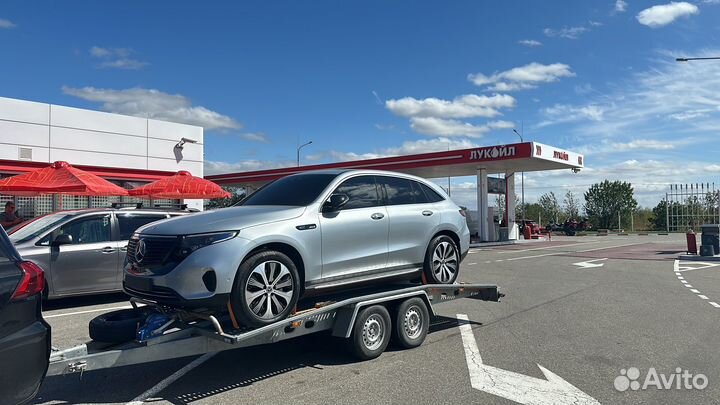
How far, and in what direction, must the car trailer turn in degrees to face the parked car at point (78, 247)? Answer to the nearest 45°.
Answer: approximately 90° to its right

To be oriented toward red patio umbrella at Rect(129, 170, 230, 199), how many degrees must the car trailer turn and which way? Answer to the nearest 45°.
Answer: approximately 135° to its right

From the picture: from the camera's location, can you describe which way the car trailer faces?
facing the viewer and to the left of the viewer

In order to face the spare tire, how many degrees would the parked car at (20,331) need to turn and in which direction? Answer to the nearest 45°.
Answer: approximately 135° to its right

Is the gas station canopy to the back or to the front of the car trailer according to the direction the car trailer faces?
to the back

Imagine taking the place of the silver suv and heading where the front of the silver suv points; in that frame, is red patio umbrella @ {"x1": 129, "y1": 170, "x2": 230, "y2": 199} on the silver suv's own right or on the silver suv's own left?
on the silver suv's own right
